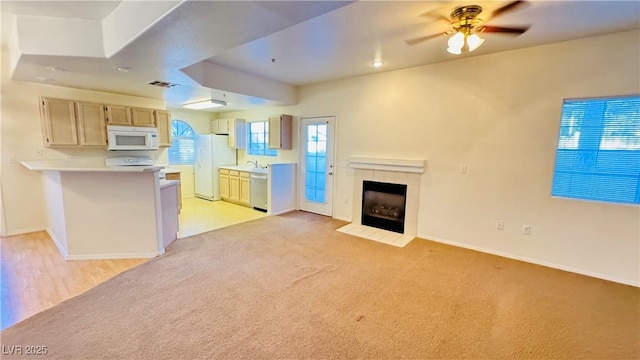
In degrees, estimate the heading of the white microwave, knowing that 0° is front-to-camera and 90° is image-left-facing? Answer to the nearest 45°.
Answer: approximately 0°

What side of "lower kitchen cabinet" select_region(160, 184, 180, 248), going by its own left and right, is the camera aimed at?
right

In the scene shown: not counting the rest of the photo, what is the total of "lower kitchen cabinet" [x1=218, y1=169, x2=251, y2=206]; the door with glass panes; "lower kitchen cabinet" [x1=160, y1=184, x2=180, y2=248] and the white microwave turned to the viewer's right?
1

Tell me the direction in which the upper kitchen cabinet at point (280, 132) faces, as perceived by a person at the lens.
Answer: facing the viewer and to the left of the viewer

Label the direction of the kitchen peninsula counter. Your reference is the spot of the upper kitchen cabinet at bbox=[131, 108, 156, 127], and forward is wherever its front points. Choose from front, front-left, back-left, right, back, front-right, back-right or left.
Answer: front

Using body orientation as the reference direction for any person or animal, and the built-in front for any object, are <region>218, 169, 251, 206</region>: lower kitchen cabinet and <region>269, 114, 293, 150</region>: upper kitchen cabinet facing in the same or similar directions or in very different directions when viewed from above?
same or similar directions

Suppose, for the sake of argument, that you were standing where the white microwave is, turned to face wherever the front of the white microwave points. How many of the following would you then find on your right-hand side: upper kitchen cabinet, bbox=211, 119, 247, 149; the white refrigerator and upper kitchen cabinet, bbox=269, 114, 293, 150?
0

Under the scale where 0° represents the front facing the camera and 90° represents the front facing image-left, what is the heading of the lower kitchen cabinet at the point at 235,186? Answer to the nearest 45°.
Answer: approximately 45°

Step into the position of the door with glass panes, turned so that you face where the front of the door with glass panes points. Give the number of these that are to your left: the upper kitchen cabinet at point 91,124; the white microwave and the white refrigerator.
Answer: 0

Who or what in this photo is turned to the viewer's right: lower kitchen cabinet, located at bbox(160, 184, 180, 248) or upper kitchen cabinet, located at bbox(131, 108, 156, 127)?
the lower kitchen cabinet

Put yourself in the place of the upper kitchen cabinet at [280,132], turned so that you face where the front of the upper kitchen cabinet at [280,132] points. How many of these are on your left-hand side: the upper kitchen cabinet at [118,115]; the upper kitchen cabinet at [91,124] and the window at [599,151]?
1

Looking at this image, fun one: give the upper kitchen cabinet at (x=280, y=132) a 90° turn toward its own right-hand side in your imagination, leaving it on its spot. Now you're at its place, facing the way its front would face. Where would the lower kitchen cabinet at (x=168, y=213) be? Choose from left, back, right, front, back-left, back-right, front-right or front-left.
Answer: left

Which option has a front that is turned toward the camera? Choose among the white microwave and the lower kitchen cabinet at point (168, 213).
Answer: the white microwave

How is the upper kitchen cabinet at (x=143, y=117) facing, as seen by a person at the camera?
facing the viewer

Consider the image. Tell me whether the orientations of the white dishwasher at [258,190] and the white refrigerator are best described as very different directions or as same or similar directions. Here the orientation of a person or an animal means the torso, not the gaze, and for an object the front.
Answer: same or similar directions
